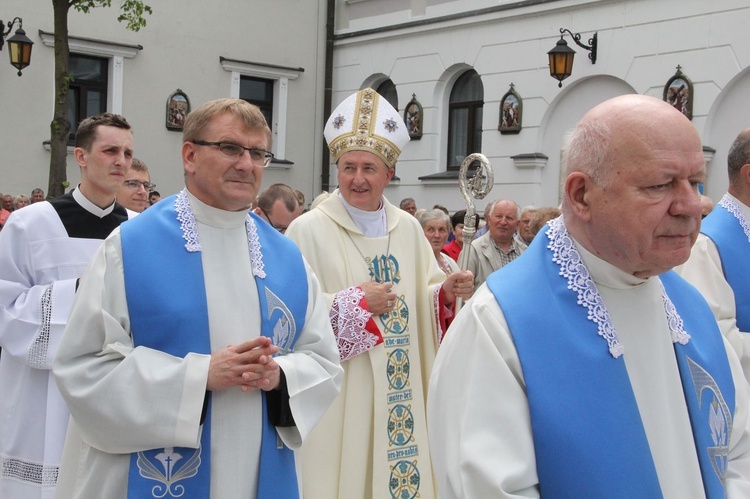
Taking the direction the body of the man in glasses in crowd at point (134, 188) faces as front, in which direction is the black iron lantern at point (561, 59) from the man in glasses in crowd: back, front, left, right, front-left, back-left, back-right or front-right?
left

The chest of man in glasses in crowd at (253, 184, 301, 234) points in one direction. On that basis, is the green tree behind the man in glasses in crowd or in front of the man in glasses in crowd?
behind

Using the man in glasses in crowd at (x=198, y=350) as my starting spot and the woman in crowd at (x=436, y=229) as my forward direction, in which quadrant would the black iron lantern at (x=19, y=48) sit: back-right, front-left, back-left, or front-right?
front-left

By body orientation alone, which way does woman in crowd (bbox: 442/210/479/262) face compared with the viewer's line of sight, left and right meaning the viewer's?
facing the viewer

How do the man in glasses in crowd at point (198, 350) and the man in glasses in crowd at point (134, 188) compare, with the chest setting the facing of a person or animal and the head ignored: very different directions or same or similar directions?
same or similar directions

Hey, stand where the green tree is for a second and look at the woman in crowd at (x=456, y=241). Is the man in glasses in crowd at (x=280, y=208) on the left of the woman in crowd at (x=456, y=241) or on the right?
right

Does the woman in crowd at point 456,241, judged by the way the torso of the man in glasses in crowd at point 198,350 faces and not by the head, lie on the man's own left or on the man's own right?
on the man's own left

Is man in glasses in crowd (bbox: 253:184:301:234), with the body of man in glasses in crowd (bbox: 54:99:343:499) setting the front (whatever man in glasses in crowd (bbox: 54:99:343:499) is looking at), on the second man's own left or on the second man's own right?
on the second man's own left

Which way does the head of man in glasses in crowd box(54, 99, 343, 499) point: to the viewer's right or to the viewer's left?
to the viewer's right

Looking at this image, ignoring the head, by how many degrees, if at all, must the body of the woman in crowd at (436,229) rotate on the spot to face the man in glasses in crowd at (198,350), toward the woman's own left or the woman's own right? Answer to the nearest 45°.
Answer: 0° — they already face them

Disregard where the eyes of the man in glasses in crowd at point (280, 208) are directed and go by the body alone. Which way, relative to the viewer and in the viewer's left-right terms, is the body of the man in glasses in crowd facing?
facing the viewer and to the right of the viewer

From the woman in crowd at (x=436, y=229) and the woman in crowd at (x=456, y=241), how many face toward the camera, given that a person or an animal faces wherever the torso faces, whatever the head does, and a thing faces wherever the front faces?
2

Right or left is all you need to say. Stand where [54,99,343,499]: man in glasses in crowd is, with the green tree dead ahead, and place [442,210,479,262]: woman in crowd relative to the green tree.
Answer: right

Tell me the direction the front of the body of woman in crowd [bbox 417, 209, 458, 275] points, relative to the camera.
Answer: toward the camera
